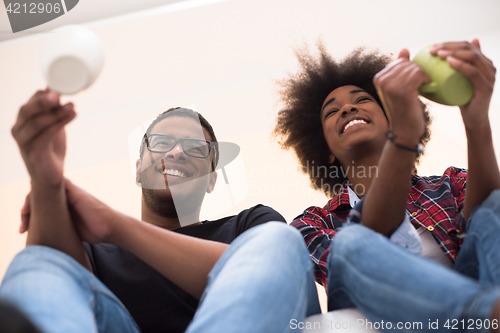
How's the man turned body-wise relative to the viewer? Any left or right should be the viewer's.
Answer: facing the viewer
